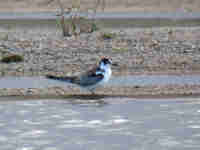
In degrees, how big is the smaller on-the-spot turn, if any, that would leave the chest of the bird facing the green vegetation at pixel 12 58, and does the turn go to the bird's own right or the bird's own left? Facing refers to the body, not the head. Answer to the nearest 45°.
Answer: approximately 135° to the bird's own left

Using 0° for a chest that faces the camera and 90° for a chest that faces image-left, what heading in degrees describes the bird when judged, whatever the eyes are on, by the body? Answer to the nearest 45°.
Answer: approximately 270°

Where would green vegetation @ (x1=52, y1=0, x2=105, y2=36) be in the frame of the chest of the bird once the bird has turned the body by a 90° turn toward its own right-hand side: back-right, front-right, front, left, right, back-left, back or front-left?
back
